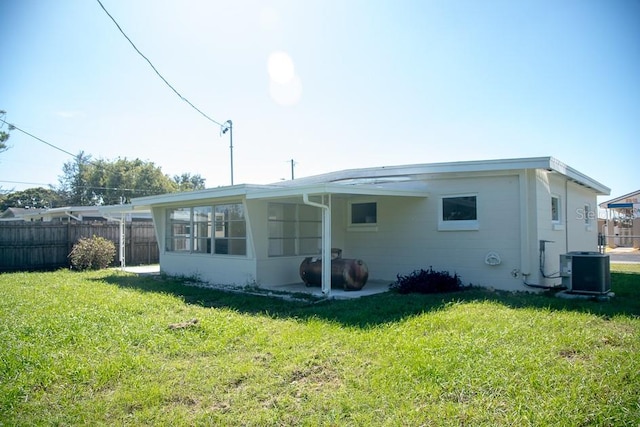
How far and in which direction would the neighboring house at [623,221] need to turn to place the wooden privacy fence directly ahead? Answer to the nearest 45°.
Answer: approximately 45° to its right

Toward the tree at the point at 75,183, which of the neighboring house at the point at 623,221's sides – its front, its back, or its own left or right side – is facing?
right

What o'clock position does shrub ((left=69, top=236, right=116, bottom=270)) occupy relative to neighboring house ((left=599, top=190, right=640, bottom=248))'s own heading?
The shrub is roughly at 1 o'clock from the neighboring house.

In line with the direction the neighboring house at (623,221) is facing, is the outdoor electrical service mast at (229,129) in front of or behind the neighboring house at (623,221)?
in front

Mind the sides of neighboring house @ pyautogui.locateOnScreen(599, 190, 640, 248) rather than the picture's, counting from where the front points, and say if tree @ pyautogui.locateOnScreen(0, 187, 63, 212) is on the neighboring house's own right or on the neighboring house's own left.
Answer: on the neighboring house's own right

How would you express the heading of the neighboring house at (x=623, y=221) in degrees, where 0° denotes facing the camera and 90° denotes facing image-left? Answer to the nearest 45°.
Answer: approximately 0°

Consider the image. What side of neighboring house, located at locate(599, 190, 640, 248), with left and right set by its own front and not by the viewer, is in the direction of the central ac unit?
front

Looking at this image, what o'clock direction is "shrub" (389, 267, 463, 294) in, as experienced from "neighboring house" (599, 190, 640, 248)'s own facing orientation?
The shrub is roughly at 12 o'clock from the neighboring house.
